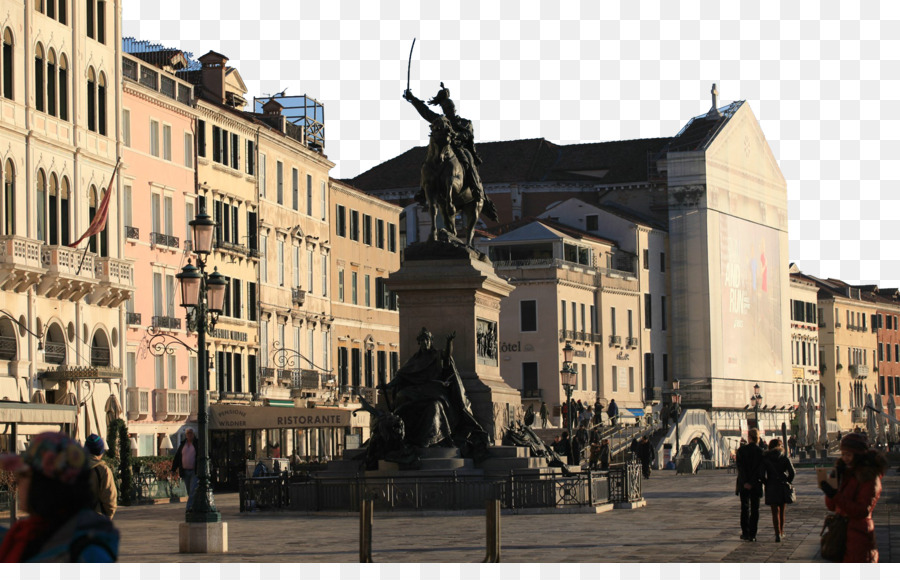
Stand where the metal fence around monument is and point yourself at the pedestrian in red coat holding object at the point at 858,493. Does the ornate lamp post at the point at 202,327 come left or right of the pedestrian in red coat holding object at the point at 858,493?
right
